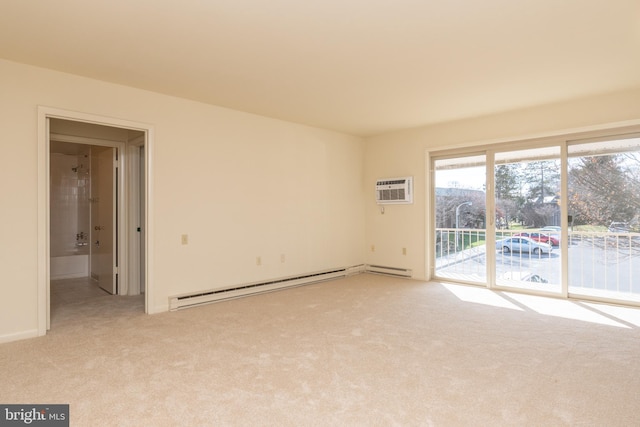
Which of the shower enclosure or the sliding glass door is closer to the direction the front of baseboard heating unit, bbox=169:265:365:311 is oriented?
the sliding glass door

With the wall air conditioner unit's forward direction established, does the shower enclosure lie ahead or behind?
ahead

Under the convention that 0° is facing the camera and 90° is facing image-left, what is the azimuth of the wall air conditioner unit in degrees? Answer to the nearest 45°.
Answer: approximately 45°

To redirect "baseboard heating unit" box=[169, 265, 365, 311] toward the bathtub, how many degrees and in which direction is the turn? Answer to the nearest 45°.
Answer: approximately 180°

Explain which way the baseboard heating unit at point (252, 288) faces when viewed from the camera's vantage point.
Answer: facing the viewer and to the right of the viewer

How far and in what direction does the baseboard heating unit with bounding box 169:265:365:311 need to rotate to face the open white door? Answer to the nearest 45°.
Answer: approximately 135° to its right

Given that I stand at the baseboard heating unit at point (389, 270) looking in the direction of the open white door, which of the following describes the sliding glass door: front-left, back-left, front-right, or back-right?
back-left

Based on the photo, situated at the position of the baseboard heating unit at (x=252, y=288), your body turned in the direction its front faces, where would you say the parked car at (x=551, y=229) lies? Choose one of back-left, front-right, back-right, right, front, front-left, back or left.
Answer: front-left

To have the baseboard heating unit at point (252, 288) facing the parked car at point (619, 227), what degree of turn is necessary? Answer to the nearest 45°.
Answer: approximately 45° to its left

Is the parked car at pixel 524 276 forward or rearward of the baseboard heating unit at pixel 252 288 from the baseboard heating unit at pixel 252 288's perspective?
forward

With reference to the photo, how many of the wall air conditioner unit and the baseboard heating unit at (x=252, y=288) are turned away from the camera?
0

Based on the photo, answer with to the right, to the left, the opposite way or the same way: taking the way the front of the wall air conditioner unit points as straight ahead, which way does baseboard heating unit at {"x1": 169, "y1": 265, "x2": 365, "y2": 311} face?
to the left
